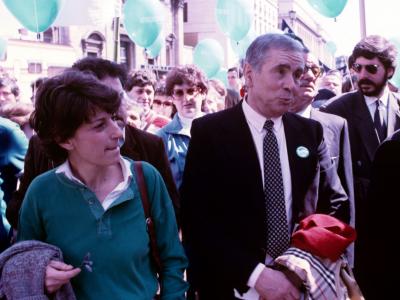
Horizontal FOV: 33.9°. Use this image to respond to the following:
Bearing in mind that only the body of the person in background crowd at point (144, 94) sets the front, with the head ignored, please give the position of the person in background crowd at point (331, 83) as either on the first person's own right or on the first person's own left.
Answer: on the first person's own left

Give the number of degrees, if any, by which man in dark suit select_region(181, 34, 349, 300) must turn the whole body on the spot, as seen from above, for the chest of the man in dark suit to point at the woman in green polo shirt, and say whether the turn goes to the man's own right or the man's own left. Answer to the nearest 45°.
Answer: approximately 90° to the man's own right

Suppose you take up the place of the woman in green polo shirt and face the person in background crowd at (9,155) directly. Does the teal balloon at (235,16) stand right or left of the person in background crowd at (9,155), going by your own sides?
right

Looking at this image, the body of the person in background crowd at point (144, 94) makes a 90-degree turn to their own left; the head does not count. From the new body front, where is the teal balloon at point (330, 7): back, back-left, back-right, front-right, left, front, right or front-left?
front-left

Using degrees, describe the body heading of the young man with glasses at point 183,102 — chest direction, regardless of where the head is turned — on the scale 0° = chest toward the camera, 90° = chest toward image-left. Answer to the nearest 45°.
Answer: approximately 0°

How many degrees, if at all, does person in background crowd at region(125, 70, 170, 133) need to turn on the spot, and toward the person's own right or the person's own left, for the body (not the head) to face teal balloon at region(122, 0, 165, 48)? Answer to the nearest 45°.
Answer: approximately 180°

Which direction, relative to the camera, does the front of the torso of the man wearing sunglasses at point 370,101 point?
toward the camera

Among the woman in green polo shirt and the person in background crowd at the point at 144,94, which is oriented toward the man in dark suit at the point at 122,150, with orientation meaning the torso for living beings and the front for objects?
the person in background crowd

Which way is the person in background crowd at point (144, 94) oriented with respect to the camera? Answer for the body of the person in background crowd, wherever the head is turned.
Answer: toward the camera

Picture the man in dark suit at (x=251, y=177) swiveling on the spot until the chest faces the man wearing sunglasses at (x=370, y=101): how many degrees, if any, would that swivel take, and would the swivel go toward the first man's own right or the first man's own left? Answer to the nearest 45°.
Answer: approximately 90° to the first man's own left

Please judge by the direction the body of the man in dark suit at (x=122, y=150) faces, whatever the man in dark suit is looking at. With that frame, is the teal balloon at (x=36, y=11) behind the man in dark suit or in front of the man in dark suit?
behind

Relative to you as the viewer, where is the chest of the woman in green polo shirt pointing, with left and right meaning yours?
facing the viewer and to the right of the viewer

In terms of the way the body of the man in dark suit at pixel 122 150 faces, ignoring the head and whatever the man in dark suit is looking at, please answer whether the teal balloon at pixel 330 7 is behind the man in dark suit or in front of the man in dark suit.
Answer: behind
